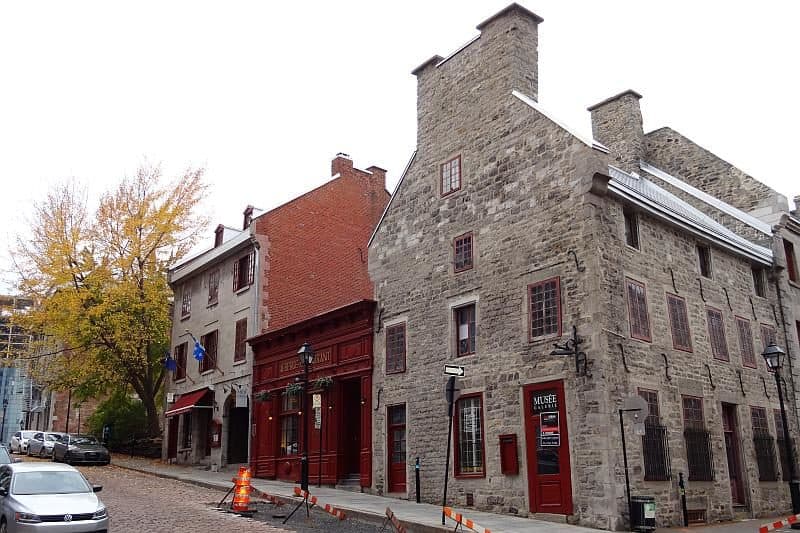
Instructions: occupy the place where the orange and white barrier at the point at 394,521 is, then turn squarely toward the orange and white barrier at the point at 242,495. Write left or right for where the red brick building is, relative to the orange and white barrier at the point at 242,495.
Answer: right

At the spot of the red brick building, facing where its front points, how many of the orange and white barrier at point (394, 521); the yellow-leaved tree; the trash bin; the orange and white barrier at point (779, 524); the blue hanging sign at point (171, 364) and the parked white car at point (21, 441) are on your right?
3

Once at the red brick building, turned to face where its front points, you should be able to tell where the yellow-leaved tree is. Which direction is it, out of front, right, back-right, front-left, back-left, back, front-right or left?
right

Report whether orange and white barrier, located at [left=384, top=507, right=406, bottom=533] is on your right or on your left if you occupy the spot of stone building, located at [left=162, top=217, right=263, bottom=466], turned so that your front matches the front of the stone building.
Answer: on your left

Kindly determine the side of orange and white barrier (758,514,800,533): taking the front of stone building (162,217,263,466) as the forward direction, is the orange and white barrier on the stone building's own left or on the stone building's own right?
on the stone building's own left

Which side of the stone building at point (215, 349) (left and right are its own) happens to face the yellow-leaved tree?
right

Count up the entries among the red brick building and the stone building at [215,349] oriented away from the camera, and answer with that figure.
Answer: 0

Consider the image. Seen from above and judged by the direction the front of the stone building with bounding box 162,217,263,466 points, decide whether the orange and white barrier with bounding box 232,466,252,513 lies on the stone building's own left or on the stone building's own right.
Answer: on the stone building's own left

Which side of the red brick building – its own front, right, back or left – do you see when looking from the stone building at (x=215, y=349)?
right

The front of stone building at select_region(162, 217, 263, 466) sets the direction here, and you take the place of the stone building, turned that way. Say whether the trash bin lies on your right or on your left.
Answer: on your left

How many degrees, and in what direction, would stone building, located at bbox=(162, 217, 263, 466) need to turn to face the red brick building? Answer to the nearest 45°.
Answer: approximately 90° to its left

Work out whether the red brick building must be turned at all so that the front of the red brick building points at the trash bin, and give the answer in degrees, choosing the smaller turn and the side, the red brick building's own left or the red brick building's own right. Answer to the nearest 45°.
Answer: approximately 90° to the red brick building's own left

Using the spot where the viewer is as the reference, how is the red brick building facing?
facing the viewer and to the left of the viewer

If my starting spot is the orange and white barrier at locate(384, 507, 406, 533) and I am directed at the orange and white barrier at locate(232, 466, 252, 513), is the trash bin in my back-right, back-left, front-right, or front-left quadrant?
back-right

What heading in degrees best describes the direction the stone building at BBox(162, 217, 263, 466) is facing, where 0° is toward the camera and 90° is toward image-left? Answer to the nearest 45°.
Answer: approximately 45°
